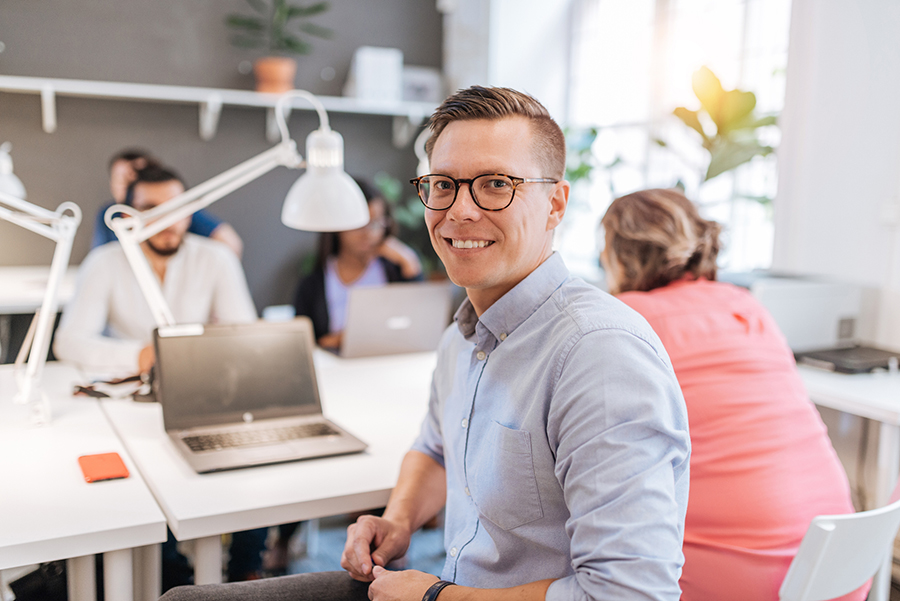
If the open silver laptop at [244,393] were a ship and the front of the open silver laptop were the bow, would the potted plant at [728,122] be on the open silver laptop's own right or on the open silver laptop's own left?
on the open silver laptop's own left

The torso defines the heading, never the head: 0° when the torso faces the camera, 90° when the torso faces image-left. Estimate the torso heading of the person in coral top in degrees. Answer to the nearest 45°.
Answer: approximately 135°

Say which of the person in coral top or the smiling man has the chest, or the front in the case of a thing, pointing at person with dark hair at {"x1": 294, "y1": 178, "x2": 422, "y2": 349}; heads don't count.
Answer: the person in coral top

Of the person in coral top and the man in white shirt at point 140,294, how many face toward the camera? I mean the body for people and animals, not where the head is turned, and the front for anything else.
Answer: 1

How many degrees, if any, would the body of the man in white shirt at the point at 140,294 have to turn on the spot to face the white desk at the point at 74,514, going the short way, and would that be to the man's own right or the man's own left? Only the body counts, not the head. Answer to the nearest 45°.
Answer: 0° — they already face it

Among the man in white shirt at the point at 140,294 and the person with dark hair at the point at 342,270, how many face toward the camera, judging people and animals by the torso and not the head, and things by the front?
2

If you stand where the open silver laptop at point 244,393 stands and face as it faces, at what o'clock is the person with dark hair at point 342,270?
The person with dark hair is roughly at 8 o'clock from the open silver laptop.

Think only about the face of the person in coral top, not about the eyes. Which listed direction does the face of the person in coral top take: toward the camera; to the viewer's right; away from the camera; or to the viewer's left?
away from the camera

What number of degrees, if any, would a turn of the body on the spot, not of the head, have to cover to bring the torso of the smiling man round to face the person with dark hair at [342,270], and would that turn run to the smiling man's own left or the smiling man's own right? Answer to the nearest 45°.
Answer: approximately 135° to the smiling man's own right

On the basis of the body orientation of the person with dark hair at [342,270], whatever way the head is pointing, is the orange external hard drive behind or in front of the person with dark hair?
in front

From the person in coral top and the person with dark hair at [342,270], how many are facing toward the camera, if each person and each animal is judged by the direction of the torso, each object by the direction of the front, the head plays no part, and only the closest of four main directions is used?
1

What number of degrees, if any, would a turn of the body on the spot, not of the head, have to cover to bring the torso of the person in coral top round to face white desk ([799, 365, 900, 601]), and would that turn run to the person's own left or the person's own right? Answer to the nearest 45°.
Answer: approximately 90° to the person's own right
